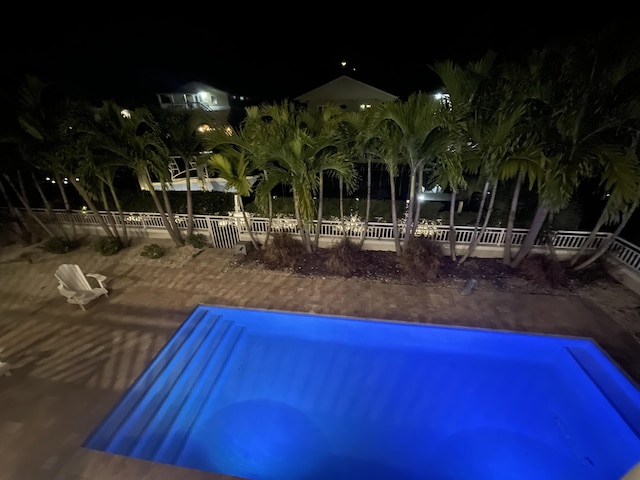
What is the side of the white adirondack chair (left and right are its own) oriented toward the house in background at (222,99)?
left

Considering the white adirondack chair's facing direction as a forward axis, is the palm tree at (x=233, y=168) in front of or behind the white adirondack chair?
in front

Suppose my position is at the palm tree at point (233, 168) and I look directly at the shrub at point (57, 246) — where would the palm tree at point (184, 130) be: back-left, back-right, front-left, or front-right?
front-right

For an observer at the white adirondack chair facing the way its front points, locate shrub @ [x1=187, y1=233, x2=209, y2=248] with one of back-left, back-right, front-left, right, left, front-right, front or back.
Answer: front-left

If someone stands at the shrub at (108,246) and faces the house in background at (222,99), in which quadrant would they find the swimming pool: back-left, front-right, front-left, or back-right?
back-right

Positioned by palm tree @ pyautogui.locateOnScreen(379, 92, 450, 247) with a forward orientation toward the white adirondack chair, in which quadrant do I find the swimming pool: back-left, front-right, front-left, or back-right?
front-left

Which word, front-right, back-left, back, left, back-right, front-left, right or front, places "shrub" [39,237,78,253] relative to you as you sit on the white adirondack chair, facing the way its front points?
back-left

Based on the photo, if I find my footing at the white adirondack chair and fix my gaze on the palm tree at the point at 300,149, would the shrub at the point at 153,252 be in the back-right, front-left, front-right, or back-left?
front-left
